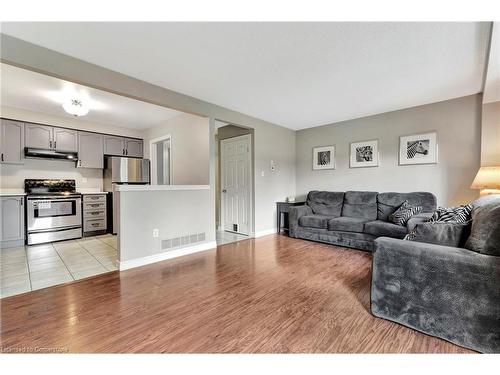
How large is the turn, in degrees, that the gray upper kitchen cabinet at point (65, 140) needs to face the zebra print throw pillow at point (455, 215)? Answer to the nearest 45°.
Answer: approximately 45° to its left

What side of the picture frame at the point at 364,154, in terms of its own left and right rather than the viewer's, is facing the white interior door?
right

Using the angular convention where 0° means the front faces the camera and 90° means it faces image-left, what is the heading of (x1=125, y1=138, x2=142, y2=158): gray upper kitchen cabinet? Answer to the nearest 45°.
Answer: approximately 0°

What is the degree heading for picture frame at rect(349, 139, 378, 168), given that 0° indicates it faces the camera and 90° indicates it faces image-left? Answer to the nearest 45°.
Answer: approximately 0°

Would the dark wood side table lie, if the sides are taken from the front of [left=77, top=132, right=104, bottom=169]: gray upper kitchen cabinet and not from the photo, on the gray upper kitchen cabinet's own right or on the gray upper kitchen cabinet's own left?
on the gray upper kitchen cabinet's own left

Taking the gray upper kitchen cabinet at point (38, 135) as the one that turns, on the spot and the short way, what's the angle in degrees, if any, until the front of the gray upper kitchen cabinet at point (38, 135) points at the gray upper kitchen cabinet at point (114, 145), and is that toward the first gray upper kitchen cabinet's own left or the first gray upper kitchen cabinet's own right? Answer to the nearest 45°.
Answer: approximately 90° to the first gray upper kitchen cabinet's own left
